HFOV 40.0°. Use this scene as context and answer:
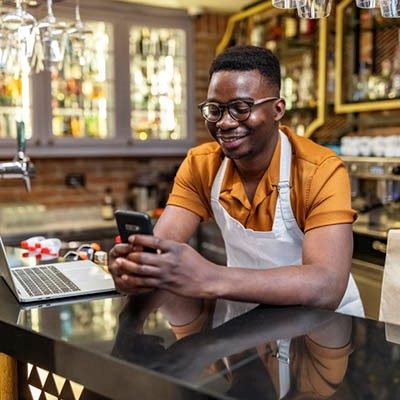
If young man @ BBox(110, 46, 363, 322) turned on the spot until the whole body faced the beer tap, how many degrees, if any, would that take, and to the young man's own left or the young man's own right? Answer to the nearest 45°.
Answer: approximately 90° to the young man's own right

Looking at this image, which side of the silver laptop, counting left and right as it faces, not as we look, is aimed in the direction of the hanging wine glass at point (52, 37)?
left

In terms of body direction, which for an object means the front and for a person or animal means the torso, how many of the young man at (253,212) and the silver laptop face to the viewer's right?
1

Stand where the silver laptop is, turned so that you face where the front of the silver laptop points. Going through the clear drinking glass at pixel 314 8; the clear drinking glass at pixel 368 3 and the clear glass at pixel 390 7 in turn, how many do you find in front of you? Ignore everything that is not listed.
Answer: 3

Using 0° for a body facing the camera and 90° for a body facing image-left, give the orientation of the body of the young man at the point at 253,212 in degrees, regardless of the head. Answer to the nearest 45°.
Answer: approximately 45°

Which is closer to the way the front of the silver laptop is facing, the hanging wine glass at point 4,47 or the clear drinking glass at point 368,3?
the clear drinking glass

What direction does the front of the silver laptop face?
to the viewer's right
